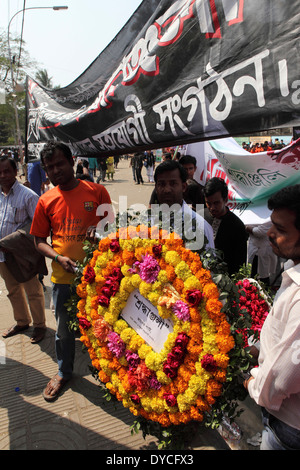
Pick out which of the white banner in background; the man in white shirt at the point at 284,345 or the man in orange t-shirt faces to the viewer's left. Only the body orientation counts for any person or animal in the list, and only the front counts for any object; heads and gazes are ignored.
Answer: the man in white shirt

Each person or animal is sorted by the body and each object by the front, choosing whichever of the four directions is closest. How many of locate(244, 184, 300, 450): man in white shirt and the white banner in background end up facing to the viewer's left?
1

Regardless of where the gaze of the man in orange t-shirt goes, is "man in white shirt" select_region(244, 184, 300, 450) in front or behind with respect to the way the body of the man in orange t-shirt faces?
in front

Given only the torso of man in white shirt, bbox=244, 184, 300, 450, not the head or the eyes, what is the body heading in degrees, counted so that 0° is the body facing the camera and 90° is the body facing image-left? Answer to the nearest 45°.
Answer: approximately 90°

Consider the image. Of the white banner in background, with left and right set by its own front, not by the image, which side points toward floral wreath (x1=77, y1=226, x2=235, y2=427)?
front

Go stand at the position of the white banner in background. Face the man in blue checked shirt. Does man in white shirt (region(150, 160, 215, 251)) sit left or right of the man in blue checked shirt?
left

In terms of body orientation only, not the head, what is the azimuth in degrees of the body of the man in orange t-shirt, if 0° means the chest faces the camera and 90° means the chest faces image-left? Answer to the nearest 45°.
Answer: approximately 0°

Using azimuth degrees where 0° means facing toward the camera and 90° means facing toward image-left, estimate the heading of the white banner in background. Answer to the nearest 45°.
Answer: approximately 0°
